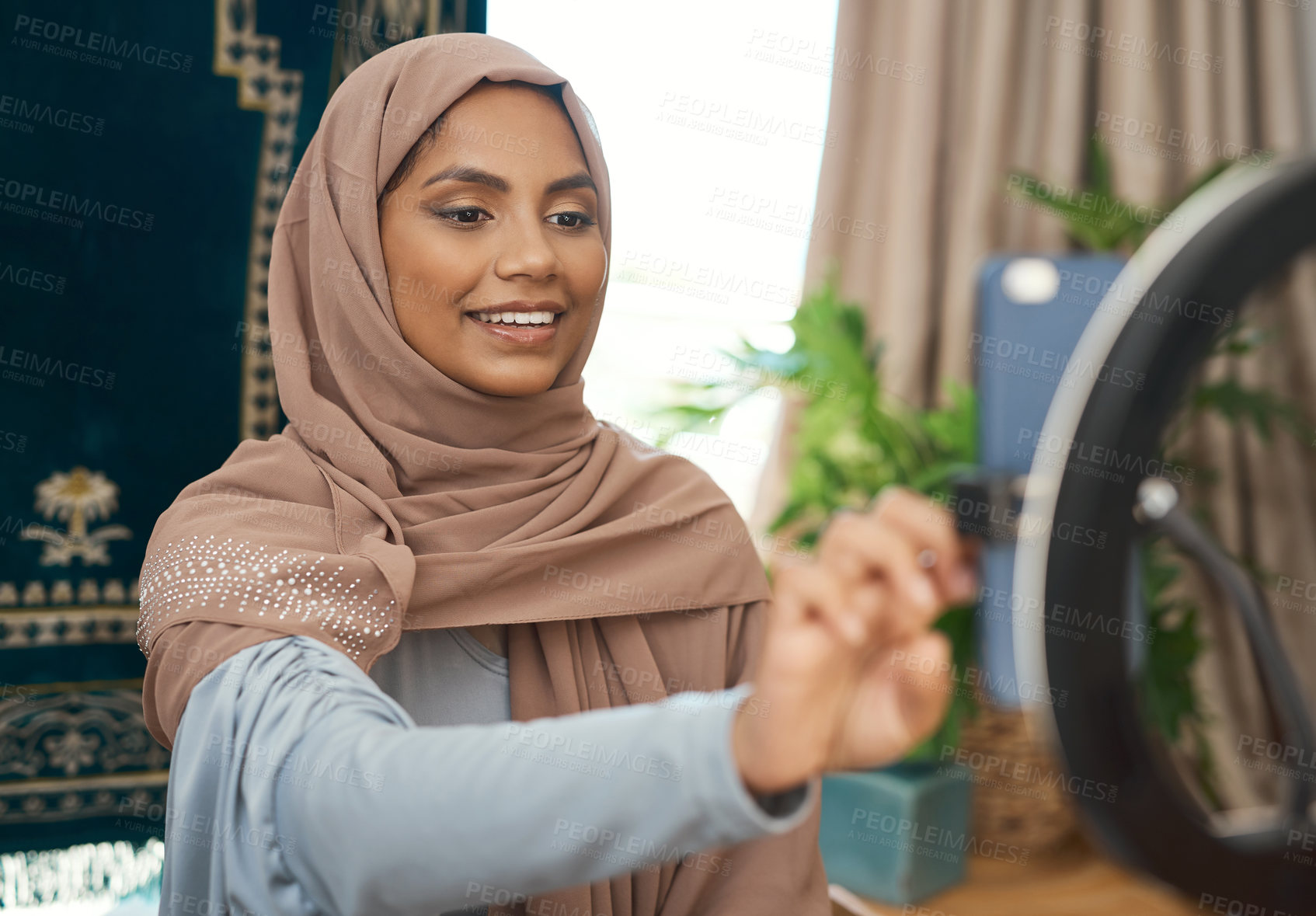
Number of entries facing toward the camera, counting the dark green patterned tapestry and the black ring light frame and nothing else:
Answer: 1

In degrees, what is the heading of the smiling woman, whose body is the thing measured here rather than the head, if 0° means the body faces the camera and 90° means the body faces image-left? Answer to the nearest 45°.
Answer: approximately 315°

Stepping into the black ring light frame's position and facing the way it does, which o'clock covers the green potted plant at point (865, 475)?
The green potted plant is roughly at 1 o'clock from the black ring light frame.

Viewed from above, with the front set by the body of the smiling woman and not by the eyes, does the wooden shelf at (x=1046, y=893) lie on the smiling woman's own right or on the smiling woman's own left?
on the smiling woman's own left

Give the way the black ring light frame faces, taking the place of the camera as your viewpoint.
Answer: facing away from the viewer and to the left of the viewer

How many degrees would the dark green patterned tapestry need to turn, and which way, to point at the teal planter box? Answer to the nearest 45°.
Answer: approximately 90° to its left

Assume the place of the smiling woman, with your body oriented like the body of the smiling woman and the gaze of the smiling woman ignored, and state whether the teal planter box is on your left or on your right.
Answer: on your left

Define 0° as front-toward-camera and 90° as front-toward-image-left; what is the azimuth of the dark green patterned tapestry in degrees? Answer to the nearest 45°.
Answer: approximately 0°

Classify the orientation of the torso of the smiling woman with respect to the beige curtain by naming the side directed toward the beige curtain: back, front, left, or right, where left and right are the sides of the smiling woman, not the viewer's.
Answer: left
